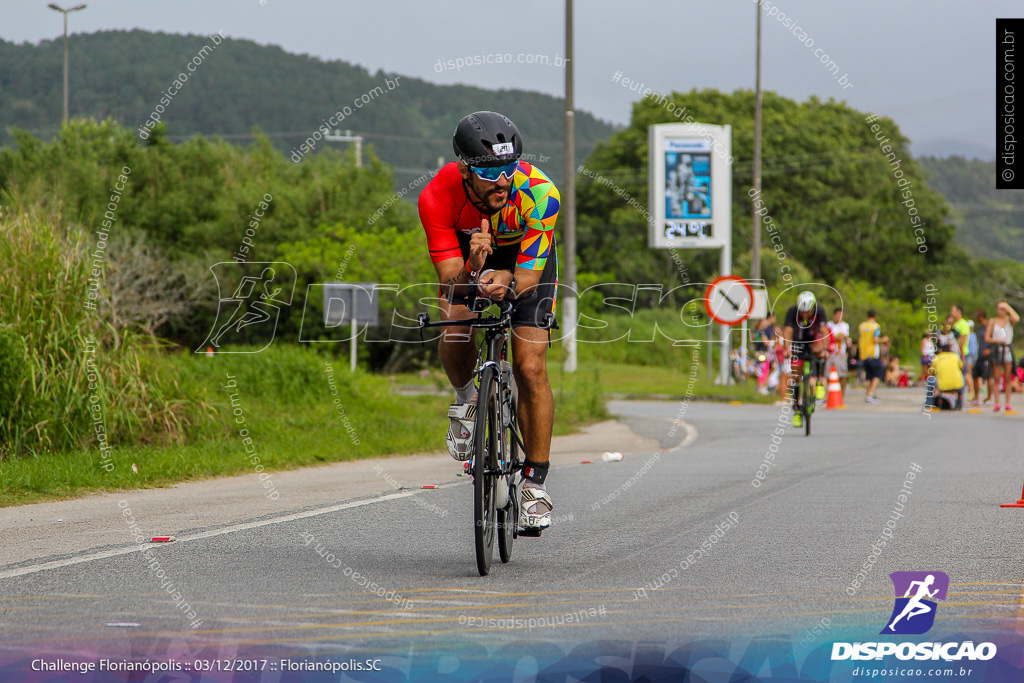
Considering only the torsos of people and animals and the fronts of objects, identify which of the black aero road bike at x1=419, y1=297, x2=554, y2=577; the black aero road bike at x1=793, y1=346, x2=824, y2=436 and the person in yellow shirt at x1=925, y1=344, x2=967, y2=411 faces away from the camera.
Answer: the person in yellow shirt

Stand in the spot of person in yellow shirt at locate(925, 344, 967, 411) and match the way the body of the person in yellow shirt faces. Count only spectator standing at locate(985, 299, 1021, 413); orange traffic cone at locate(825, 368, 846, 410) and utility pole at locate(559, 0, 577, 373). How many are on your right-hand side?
1

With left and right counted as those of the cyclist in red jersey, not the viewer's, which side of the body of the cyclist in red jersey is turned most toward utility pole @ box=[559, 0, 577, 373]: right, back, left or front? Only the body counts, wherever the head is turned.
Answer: back

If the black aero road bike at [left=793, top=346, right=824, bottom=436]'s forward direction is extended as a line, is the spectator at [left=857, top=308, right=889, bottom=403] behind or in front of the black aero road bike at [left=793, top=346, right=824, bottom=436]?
behind

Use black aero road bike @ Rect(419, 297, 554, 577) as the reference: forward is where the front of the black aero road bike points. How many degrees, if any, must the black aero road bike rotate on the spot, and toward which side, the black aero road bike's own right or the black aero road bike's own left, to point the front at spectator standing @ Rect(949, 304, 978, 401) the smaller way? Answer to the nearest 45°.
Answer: approximately 135° to the black aero road bike's own left

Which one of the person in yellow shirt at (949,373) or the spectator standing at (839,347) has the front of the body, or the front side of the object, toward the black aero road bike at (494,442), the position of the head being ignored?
the spectator standing

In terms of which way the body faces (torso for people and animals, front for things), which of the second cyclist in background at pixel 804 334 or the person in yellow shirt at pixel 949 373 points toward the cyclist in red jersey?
the second cyclist in background

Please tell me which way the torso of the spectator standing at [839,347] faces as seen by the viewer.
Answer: toward the camera

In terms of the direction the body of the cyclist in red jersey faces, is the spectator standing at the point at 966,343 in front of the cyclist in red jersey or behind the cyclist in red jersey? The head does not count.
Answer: behind

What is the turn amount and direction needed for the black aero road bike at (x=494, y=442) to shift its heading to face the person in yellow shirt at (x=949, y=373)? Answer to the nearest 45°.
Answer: approximately 135° to its left

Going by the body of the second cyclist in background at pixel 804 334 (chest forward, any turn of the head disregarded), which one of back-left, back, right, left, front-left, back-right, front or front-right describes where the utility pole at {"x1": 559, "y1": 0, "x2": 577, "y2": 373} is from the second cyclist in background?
back-right
